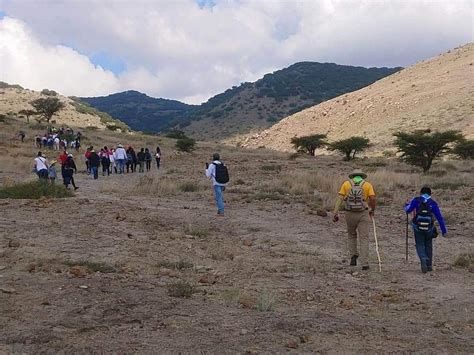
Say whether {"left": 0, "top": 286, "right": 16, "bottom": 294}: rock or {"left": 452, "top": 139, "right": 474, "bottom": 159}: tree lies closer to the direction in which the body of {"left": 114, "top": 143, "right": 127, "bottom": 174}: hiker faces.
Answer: the tree

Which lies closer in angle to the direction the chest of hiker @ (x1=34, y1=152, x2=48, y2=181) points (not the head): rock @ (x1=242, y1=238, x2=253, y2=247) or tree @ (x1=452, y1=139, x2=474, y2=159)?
the tree

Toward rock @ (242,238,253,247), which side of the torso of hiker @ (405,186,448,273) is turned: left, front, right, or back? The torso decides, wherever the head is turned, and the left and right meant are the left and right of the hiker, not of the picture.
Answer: left

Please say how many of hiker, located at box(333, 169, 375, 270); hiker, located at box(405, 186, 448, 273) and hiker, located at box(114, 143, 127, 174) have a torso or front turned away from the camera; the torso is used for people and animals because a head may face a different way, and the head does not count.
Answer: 3

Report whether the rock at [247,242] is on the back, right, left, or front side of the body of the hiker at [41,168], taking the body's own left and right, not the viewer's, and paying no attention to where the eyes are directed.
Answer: back

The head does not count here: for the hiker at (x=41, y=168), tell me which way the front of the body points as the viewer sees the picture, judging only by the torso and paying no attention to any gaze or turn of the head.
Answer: away from the camera

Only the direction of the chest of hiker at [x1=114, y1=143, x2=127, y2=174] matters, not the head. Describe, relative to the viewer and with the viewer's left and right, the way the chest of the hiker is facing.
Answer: facing away from the viewer

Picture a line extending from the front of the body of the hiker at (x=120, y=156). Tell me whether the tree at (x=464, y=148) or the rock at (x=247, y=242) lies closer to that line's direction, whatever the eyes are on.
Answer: the tree

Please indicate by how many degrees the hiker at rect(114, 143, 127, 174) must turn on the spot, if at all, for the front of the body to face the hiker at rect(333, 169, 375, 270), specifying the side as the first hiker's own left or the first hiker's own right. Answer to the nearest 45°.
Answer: approximately 180°

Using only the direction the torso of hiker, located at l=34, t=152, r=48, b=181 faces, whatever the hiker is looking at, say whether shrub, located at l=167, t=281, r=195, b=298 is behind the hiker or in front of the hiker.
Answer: behind

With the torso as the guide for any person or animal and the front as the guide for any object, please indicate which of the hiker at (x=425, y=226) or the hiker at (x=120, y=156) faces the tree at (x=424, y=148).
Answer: the hiker at (x=425, y=226)

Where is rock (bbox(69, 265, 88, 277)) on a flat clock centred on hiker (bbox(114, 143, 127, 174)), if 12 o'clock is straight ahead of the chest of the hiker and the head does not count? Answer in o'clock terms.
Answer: The rock is roughly at 6 o'clock from the hiker.

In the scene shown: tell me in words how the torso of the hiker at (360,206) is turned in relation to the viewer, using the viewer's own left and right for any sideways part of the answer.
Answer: facing away from the viewer

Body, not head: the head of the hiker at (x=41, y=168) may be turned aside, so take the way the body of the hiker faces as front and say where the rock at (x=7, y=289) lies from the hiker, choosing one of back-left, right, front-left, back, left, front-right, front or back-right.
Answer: back

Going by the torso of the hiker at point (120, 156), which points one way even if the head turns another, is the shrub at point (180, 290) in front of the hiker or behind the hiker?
behind

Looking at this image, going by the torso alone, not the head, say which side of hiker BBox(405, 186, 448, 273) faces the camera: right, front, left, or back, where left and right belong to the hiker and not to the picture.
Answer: back
